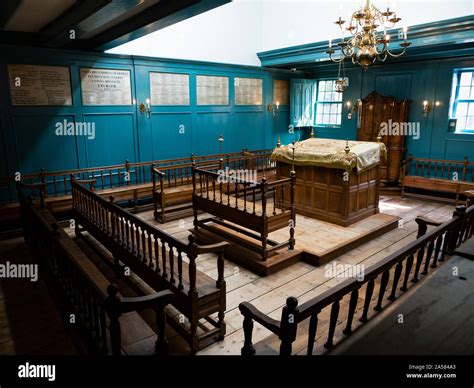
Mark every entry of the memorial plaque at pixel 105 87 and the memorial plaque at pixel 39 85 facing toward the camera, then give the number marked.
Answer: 2

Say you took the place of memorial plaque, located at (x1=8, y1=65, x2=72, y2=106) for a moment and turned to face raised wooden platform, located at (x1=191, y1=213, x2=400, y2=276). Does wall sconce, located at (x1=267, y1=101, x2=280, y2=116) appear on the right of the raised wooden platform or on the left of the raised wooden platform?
left

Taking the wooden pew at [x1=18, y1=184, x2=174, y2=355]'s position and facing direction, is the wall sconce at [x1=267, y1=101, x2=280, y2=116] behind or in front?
in front

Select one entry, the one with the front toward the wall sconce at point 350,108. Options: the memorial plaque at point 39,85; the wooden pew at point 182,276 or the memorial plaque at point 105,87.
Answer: the wooden pew

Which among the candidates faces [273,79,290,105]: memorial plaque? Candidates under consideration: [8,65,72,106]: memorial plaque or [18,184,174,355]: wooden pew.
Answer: the wooden pew

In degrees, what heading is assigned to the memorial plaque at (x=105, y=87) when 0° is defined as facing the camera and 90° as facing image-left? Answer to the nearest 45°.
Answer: approximately 0°

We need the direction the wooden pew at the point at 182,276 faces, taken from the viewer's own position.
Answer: facing away from the viewer and to the right of the viewer

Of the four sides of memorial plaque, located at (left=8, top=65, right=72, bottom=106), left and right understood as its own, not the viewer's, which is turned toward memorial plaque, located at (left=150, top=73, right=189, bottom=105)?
left

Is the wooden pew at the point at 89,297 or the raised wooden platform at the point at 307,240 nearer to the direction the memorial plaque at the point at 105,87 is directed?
the wooden pew

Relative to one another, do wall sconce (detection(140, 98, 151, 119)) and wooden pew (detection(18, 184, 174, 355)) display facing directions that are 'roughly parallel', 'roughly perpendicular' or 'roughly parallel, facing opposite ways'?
roughly perpendicular

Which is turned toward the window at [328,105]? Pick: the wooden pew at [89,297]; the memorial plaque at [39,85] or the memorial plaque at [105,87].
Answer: the wooden pew

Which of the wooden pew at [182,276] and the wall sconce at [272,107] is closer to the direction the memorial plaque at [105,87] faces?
the wooden pew

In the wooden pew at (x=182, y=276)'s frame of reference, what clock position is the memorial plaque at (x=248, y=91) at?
The memorial plaque is roughly at 11 o'clock from the wooden pew.
